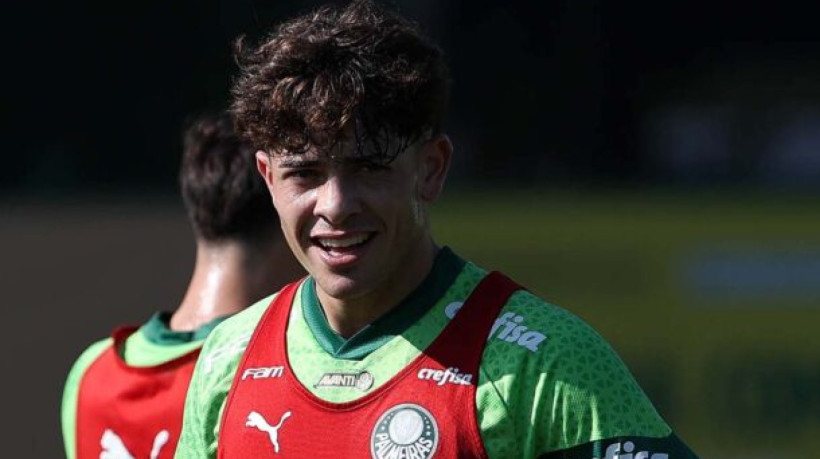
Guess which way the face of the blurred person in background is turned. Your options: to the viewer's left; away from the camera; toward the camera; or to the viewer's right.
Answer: away from the camera

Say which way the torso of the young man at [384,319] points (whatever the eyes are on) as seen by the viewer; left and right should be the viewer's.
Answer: facing the viewer and to the left of the viewer

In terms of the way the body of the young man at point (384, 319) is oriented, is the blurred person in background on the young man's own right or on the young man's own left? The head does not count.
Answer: on the young man's own right
